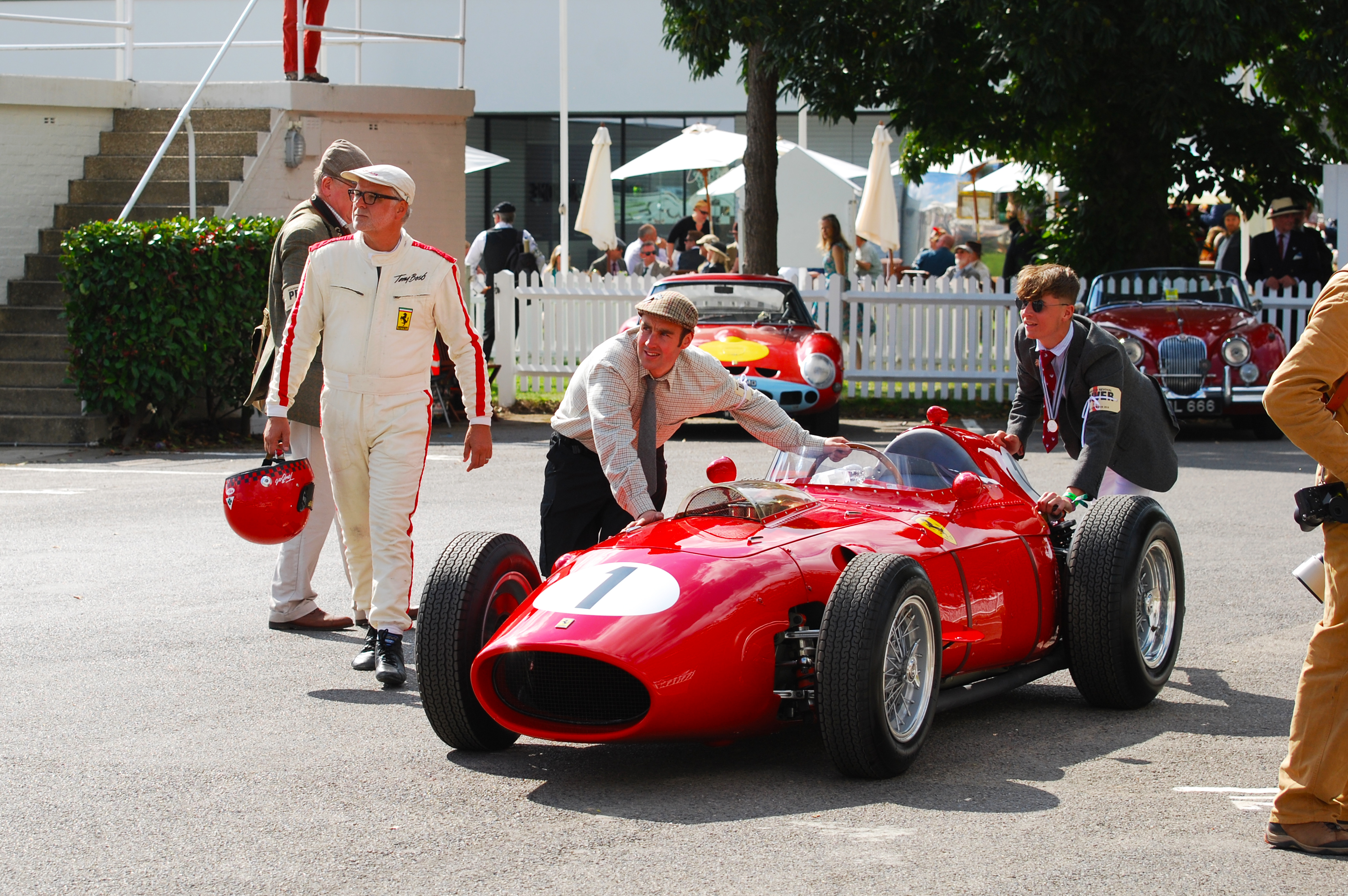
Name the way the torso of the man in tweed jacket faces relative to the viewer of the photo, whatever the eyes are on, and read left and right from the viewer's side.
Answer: facing to the right of the viewer

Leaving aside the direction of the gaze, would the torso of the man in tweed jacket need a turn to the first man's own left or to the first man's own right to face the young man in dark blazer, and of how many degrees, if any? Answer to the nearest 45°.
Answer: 0° — they already face them

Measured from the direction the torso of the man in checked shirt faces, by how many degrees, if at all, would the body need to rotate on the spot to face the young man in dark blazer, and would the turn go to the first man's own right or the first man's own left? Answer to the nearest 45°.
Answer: approximately 45° to the first man's own left

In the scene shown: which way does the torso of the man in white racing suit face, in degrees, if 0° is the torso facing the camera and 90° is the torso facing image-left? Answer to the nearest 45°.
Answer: approximately 0°

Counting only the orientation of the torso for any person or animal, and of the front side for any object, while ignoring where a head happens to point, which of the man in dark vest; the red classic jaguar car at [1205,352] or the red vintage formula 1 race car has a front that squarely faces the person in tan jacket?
the red classic jaguar car

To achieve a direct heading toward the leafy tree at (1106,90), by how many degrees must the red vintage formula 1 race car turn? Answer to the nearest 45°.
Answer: approximately 135° to its right

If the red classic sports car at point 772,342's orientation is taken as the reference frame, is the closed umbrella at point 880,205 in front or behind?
behind

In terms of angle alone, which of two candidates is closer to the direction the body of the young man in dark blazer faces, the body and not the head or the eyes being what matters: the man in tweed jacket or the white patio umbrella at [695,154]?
the man in tweed jacket

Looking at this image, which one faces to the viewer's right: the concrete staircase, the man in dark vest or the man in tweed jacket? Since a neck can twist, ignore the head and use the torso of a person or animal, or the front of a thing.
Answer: the man in tweed jacket
